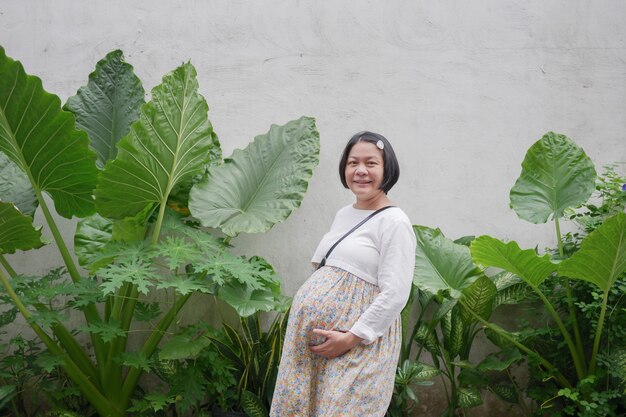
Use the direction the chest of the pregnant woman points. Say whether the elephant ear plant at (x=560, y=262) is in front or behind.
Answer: behind

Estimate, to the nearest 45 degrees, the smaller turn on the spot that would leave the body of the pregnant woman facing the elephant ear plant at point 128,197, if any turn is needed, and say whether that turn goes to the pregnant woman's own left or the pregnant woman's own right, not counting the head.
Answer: approximately 90° to the pregnant woman's own right

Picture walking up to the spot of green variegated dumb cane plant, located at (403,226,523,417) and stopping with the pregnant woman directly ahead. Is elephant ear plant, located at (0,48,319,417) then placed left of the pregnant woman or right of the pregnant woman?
right

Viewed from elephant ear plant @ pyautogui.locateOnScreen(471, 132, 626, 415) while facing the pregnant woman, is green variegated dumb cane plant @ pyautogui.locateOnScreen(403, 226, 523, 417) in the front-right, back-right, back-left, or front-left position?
front-right

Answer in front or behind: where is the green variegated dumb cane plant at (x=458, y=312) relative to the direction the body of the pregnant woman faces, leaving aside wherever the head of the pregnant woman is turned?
behind

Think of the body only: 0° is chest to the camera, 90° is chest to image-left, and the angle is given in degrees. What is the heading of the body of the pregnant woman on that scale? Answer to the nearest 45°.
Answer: approximately 45°
